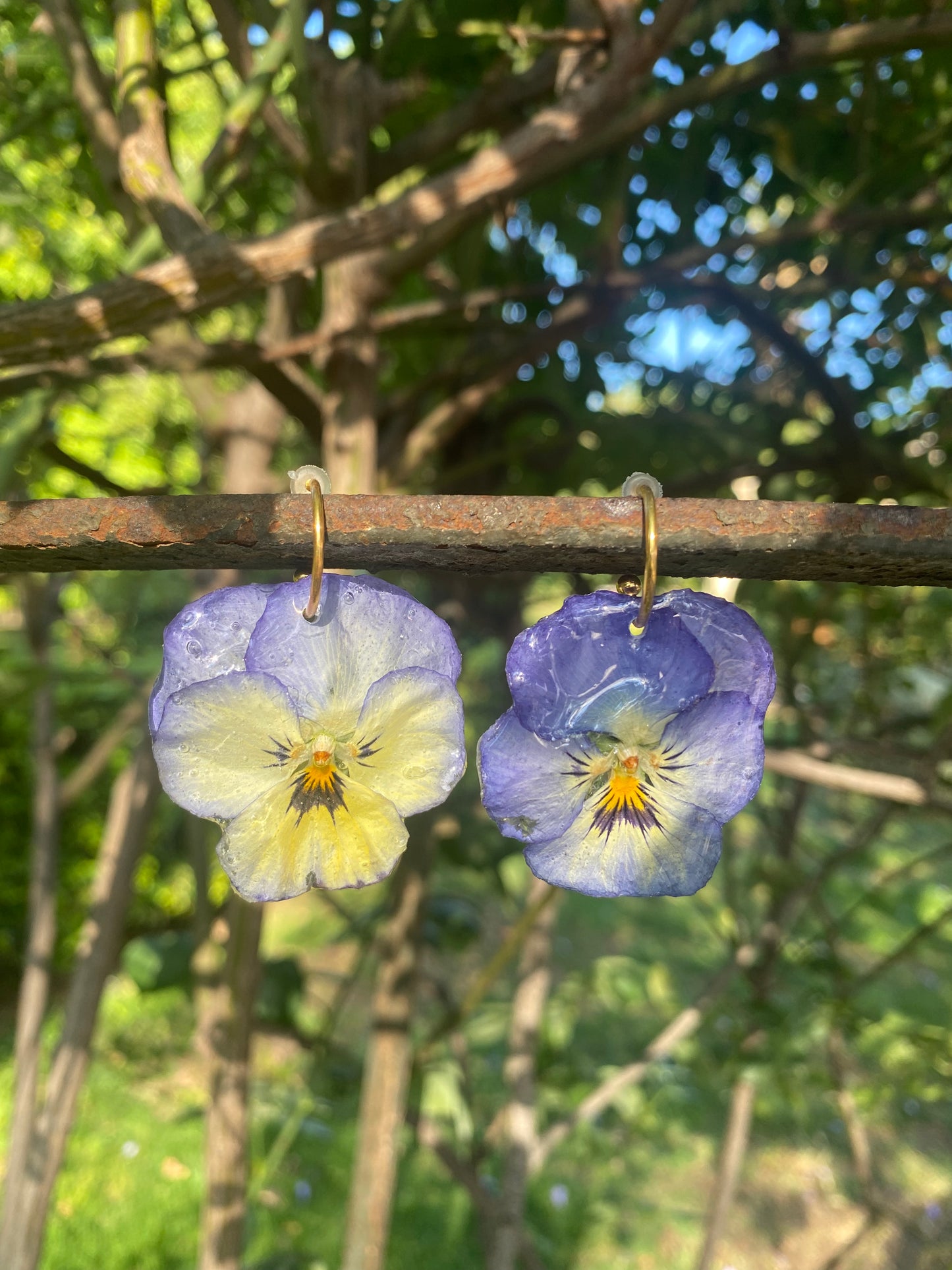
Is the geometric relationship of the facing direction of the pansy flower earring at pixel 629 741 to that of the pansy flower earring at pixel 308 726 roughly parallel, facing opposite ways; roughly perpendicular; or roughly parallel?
roughly parallel

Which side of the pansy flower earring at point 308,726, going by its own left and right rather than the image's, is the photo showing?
front

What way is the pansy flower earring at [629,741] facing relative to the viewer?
toward the camera

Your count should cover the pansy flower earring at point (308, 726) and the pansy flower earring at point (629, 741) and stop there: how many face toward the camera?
2
